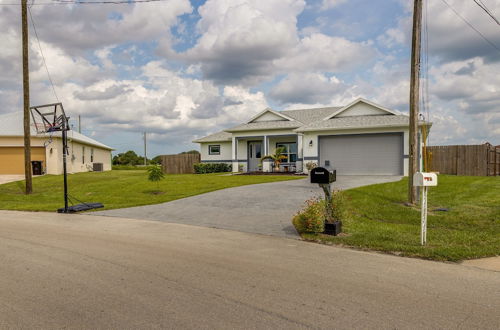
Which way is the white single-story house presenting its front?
toward the camera

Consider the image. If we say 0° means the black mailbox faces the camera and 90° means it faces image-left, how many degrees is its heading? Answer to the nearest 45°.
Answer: approximately 45°

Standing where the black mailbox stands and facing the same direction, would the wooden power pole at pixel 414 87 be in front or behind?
behind

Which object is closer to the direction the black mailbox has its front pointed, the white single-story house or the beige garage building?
the beige garage building

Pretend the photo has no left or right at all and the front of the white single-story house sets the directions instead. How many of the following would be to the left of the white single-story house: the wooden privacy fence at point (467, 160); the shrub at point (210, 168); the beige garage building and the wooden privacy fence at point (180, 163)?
1

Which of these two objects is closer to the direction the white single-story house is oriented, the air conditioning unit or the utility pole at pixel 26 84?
the utility pole

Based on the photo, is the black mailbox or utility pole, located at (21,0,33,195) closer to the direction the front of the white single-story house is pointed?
the black mailbox

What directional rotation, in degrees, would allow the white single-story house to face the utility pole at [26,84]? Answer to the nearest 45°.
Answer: approximately 45° to its right

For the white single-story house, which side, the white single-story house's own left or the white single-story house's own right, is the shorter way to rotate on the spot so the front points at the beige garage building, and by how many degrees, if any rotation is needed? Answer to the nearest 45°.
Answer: approximately 90° to the white single-story house's own right

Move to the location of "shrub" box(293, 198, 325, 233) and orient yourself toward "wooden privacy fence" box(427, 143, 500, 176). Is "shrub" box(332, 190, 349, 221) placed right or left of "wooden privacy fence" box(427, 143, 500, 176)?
right

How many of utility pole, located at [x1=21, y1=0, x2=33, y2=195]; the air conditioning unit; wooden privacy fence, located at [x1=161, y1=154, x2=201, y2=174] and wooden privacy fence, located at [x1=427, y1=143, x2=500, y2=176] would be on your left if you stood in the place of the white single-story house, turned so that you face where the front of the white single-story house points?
1

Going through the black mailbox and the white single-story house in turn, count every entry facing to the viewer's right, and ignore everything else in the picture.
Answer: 0

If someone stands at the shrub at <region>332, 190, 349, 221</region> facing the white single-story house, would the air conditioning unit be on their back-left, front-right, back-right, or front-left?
front-left

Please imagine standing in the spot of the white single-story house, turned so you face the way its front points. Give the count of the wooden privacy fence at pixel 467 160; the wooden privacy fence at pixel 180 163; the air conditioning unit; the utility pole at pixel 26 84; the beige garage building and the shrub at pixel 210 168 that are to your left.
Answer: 1

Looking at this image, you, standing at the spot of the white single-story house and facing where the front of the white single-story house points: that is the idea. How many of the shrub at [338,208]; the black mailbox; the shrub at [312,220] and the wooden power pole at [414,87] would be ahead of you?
4

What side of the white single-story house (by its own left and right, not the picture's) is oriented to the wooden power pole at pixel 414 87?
front

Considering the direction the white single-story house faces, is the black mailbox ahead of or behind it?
ahead

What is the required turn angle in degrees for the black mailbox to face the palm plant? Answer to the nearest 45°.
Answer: approximately 135° to its right
